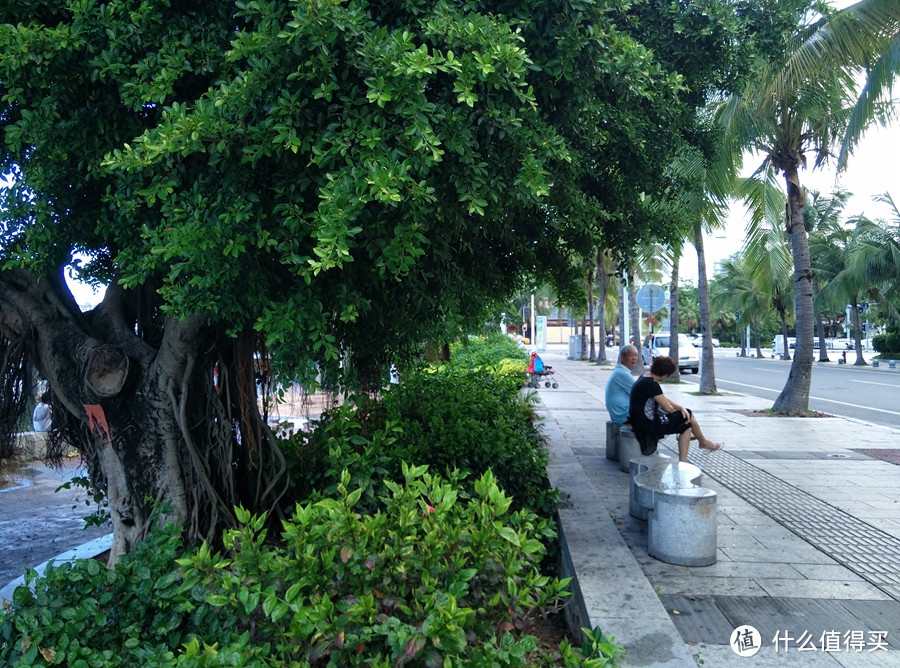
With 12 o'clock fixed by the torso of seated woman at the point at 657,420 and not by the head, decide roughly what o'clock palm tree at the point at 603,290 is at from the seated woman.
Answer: The palm tree is roughly at 9 o'clock from the seated woman.

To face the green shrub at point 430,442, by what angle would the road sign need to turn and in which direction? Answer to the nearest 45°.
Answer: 0° — it already faces it

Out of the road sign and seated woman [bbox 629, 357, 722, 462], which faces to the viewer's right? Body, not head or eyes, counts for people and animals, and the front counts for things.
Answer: the seated woman

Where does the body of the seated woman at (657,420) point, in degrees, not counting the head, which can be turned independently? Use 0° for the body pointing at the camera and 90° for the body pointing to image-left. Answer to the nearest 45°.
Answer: approximately 270°

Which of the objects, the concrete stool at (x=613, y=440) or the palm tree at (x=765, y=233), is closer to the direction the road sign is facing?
the concrete stool

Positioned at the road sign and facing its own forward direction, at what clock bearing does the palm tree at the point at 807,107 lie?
The palm tree is roughly at 11 o'clock from the road sign.

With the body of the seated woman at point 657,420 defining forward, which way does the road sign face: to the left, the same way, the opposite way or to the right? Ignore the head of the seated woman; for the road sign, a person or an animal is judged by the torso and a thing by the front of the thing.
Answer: to the right
